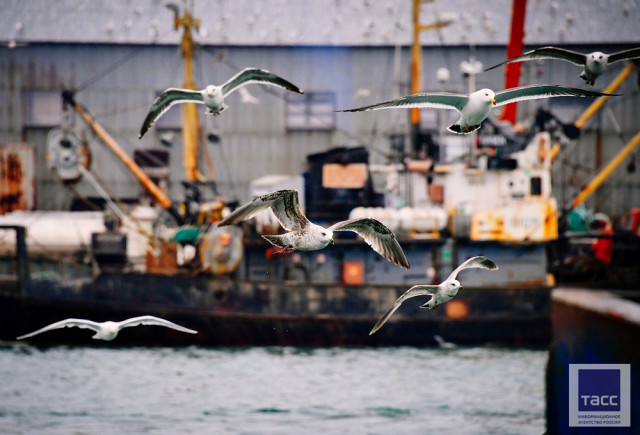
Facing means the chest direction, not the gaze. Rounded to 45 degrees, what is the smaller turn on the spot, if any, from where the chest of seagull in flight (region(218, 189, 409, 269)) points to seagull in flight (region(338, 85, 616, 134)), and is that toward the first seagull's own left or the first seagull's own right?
approximately 45° to the first seagull's own left

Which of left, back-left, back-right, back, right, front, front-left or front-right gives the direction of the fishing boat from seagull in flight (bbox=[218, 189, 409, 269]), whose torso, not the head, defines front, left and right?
back-left

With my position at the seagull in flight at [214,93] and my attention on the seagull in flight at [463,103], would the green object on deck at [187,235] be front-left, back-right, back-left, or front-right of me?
back-left

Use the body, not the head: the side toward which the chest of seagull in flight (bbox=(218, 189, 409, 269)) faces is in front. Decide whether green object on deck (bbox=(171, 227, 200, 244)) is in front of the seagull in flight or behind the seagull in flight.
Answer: behind

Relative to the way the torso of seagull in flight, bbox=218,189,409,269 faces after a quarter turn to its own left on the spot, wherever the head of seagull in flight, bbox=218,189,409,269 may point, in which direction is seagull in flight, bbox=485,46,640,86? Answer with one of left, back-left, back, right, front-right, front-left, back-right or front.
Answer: front-right

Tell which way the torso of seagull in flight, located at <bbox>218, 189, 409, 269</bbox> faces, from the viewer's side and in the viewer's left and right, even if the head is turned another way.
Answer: facing the viewer and to the right of the viewer
